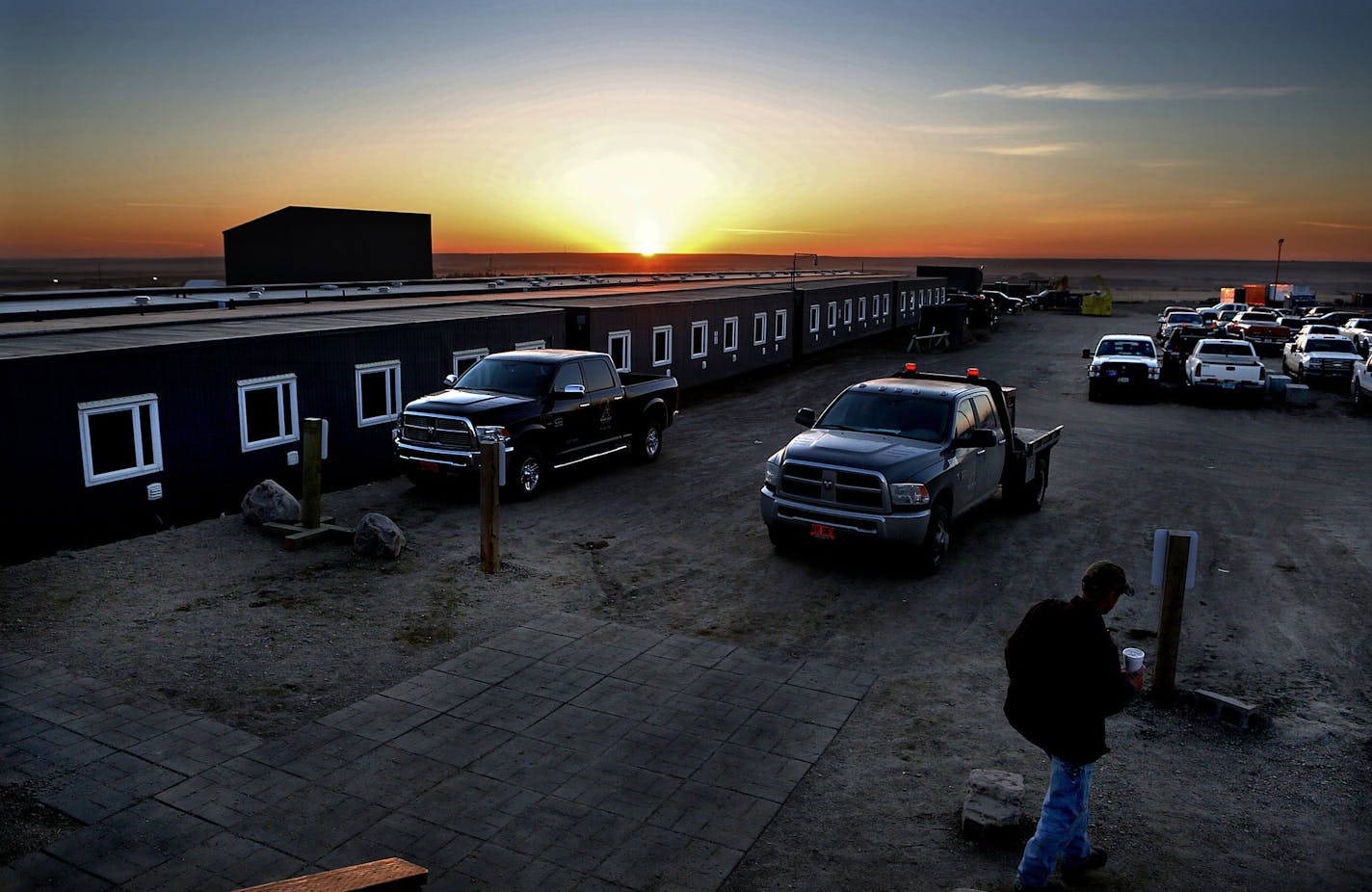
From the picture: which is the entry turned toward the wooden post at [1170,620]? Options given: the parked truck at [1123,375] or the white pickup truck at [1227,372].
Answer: the parked truck

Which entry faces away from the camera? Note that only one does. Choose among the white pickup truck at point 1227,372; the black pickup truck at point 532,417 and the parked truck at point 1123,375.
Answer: the white pickup truck

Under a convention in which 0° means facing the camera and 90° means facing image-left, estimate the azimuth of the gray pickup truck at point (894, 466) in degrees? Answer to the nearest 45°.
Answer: approximately 45°

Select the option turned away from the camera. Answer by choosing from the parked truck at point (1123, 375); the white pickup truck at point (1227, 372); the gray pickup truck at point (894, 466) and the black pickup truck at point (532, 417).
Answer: the white pickup truck

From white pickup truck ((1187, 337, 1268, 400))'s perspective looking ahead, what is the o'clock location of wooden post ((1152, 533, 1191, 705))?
The wooden post is roughly at 6 o'clock from the white pickup truck.

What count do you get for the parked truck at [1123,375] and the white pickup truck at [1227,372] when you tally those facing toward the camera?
1

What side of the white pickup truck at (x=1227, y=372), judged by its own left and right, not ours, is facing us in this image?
back

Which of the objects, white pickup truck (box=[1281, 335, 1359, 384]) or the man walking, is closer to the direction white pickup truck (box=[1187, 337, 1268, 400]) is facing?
the white pickup truck

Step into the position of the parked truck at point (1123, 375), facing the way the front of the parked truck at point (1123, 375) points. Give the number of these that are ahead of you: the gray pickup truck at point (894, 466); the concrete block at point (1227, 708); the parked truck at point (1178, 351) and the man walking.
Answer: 3

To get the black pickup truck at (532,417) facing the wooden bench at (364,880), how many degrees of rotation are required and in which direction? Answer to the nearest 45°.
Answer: approximately 45° to its left

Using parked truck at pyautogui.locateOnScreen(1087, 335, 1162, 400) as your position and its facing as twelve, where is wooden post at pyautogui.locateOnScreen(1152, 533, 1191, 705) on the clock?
The wooden post is roughly at 12 o'clock from the parked truck.

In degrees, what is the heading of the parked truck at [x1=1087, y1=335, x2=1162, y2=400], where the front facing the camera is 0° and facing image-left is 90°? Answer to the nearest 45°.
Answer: approximately 0°

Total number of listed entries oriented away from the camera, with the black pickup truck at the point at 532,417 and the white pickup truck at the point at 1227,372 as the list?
1
